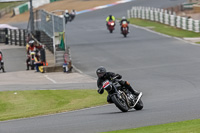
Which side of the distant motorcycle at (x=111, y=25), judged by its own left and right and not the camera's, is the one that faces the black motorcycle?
front

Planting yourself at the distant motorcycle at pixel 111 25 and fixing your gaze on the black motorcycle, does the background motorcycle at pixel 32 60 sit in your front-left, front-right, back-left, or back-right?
front-right

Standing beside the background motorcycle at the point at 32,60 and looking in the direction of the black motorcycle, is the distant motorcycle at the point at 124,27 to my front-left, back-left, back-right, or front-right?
back-left

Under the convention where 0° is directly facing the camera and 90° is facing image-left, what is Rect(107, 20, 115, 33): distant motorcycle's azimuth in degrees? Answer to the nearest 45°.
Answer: approximately 0°

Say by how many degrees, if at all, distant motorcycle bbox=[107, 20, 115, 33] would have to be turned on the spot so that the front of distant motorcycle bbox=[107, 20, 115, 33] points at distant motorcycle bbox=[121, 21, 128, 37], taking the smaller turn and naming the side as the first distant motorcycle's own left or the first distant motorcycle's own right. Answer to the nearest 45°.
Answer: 0° — it already faces it
